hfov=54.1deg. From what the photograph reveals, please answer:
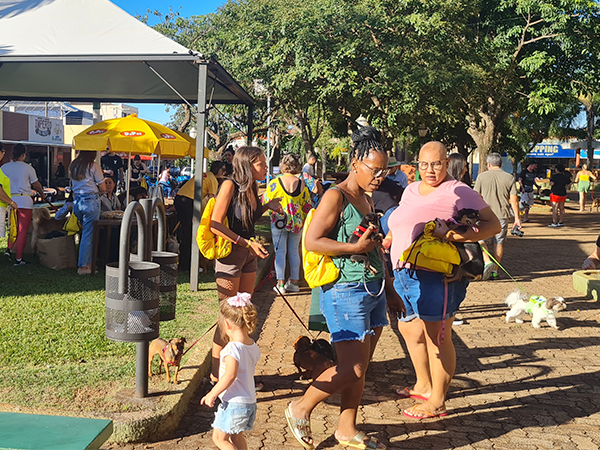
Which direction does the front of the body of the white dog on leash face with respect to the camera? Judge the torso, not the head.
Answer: to the viewer's right

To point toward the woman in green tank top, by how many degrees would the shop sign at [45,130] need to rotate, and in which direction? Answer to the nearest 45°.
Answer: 0° — it already faces them

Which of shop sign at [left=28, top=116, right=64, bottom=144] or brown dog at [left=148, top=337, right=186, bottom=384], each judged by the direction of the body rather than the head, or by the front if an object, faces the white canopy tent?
the shop sign

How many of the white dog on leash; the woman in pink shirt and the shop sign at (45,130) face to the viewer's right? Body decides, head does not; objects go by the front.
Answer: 1

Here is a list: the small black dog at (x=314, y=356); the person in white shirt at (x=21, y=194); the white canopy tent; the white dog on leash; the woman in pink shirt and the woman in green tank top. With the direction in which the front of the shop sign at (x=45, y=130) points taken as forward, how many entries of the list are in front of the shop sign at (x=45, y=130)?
6

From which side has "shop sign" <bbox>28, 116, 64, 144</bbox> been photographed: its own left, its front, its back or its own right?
front

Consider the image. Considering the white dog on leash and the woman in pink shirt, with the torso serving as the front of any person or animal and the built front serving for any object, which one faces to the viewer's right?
the white dog on leash

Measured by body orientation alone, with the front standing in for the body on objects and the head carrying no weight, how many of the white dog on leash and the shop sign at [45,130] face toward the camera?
1

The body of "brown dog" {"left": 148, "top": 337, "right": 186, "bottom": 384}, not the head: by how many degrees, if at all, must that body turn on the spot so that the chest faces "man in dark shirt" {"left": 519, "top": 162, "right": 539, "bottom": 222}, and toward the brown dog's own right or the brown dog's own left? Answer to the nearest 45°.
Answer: approximately 90° to the brown dog's own left

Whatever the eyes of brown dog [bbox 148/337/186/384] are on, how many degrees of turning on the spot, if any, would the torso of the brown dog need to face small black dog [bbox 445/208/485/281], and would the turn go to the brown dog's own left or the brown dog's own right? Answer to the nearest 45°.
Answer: approximately 45° to the brown dog's own left

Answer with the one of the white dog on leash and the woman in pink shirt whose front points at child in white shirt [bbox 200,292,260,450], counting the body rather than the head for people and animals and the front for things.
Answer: the woman in pink shirt

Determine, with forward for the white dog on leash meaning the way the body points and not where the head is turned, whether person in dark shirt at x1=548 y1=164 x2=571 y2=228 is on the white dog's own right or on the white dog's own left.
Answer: on the white dog's own left

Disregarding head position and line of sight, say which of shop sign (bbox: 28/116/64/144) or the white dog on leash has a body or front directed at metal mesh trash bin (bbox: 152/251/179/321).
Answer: the shop sign

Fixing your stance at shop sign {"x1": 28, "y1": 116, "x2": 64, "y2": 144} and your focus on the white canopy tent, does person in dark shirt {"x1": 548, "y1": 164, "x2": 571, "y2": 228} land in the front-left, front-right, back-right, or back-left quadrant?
front-left

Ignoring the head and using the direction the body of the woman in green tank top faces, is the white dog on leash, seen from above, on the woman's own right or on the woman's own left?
on the woman's own left
